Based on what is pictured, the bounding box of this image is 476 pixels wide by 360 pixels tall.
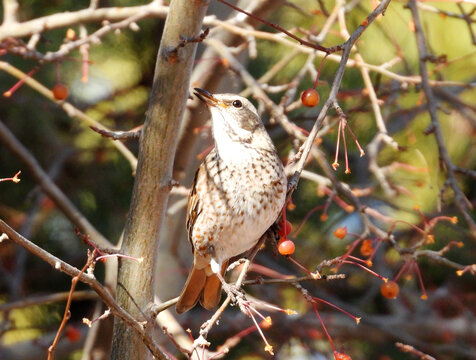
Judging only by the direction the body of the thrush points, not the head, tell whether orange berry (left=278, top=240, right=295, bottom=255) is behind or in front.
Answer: in front

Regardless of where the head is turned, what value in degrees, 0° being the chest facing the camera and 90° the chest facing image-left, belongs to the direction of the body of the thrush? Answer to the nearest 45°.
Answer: approximately 315°

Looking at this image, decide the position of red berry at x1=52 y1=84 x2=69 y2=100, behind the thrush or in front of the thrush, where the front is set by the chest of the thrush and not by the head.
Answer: behind
